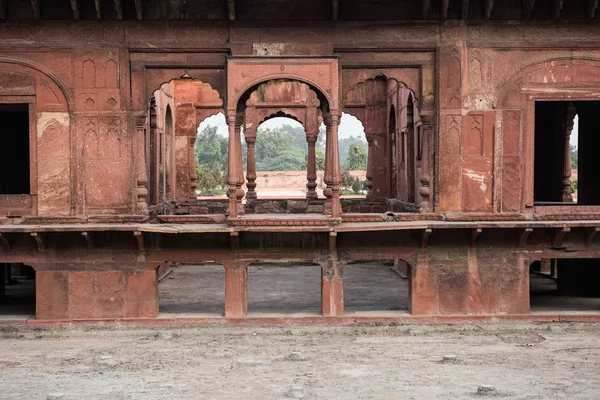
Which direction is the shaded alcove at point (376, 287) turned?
toward the camera

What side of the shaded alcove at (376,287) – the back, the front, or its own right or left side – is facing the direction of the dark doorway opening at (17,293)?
right

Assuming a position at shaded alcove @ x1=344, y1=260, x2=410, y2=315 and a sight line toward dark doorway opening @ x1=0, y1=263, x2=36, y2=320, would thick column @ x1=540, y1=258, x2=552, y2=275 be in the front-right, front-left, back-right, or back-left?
back-right

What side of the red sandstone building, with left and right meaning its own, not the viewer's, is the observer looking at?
front

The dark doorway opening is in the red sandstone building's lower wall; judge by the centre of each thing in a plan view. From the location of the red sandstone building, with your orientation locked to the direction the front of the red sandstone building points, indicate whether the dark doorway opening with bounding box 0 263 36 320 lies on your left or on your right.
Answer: on your right

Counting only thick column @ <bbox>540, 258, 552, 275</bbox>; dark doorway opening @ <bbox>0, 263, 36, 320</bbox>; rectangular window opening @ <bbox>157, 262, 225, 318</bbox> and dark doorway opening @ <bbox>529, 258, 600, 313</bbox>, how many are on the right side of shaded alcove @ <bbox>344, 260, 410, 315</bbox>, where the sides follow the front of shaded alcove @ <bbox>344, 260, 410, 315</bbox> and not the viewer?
2

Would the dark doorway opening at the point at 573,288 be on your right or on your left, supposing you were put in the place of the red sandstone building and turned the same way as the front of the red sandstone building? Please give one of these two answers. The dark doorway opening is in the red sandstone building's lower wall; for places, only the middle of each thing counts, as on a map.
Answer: on your left

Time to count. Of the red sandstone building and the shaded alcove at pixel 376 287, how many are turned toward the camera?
2

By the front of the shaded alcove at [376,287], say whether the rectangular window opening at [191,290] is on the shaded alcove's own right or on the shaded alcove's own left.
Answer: on the shaded alcove's own right
